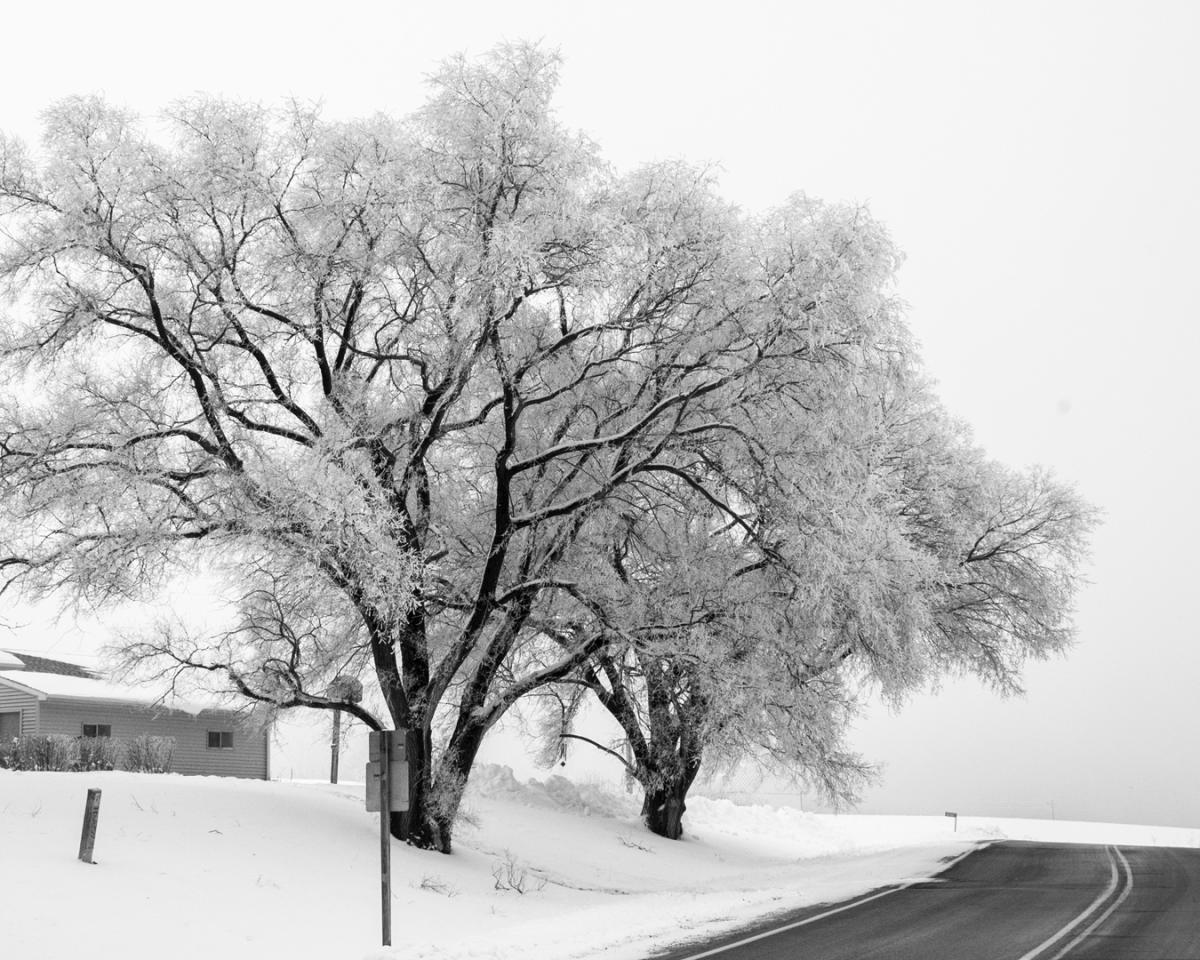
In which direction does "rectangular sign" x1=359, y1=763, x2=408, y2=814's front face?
away from the camera

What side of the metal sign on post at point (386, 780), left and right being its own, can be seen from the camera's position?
back

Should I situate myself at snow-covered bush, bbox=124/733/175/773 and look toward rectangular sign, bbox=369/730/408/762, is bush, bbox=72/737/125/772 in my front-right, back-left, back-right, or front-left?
back-right

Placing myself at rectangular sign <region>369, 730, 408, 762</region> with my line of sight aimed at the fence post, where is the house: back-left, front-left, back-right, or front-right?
front-right

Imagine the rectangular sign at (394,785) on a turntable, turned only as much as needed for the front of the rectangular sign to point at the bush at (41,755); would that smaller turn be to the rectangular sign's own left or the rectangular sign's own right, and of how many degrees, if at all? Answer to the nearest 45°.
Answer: approximately 45° to the rectangular sign's own left

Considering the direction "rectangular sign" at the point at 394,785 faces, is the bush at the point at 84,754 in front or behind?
in front

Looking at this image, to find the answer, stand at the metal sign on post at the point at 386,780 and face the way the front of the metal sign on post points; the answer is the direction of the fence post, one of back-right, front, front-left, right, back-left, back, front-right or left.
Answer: front-left

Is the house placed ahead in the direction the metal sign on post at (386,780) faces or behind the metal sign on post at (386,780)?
ahead

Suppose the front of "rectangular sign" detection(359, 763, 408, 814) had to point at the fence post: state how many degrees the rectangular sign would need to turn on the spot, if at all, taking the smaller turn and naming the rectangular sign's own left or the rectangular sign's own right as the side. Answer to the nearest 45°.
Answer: approximately 45° to the rectangular sign's own left

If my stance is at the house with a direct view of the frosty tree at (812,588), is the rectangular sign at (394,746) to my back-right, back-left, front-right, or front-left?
front-right
